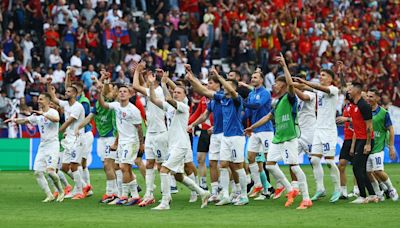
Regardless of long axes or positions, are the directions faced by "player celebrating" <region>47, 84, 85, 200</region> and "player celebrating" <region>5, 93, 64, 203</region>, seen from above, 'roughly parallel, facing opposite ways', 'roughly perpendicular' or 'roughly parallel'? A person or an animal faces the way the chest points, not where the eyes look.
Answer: roughly parallel

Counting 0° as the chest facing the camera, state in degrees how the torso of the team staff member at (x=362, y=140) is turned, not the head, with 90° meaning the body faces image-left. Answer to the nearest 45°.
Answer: approximately 90°

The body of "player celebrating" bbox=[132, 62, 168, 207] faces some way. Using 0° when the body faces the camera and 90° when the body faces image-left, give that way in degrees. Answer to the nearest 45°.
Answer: approximately 45°

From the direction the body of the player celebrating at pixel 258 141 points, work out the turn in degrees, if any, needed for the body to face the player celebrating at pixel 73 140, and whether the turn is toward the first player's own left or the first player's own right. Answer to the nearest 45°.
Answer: approximately 45° to the first player's own right

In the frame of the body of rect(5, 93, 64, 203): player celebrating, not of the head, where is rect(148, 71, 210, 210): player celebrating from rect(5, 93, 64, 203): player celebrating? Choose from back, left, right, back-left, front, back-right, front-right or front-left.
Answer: left

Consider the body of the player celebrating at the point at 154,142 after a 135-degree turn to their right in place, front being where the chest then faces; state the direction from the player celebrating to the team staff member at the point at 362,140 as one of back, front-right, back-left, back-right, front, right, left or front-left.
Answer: right

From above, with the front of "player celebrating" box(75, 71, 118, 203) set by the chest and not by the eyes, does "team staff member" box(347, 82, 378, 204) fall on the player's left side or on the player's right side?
on the player's left side
